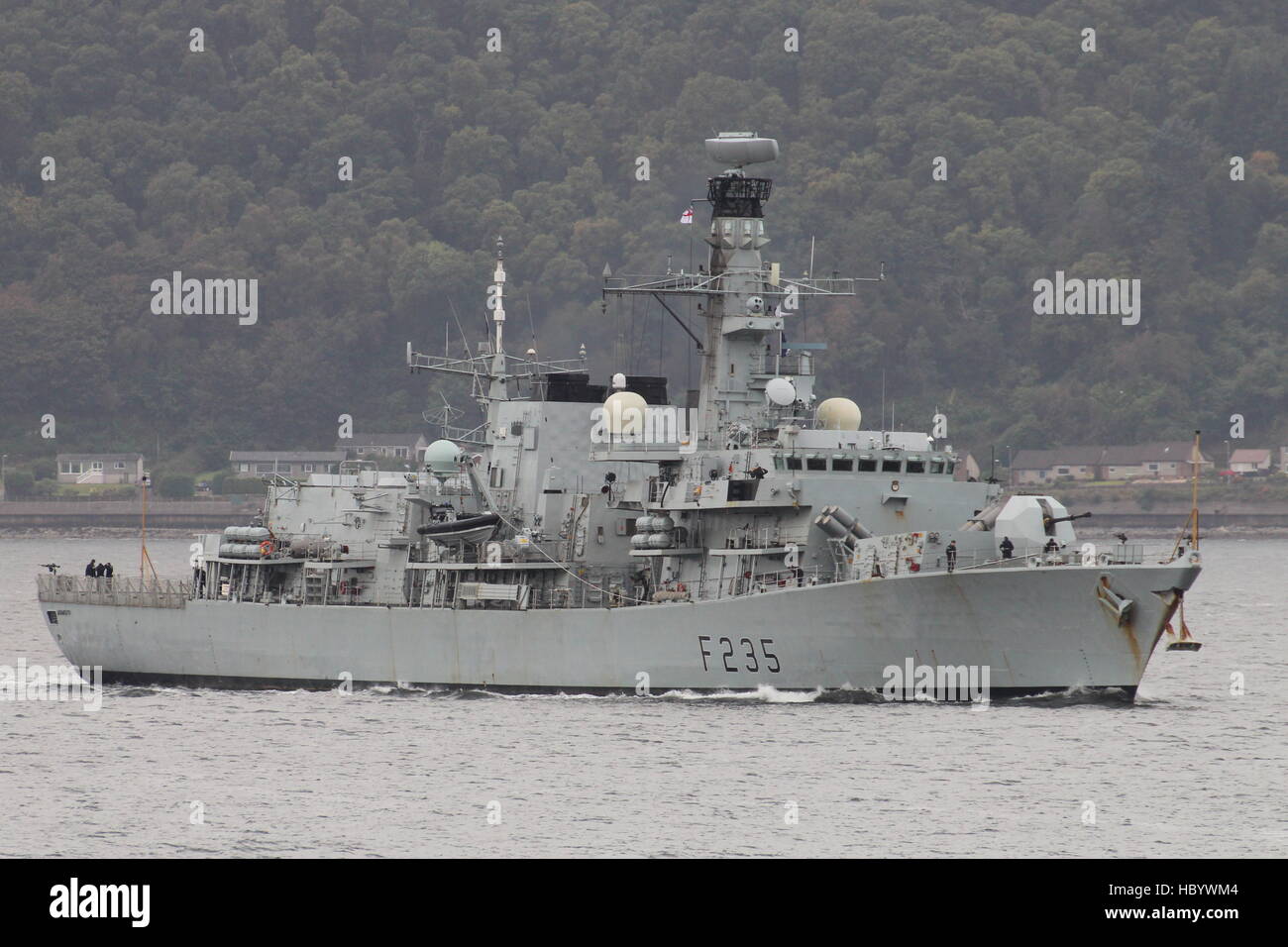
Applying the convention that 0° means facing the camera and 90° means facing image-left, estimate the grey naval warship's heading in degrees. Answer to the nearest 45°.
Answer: approximately 315°
